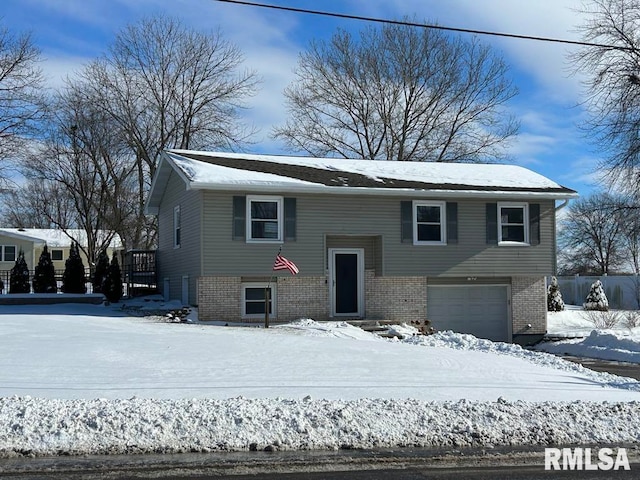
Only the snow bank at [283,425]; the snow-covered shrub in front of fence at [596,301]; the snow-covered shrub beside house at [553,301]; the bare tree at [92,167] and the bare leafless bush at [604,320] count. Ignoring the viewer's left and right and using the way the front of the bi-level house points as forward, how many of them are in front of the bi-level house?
1

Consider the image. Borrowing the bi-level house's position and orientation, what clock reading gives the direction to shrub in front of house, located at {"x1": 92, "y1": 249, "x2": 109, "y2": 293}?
The shrub in front of house is roughly at 4 o'clock from the bi-level house.

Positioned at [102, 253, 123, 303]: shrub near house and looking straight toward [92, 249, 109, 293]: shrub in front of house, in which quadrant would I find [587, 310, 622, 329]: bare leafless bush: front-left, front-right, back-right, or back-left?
back-right

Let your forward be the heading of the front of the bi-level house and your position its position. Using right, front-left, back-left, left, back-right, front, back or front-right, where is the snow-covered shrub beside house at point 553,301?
back-left

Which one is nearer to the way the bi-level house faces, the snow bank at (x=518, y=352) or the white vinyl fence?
the snow bank

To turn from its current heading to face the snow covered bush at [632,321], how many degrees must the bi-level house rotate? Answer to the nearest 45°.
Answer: approximately 135° to its left

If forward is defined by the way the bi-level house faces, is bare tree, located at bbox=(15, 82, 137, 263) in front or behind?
behind

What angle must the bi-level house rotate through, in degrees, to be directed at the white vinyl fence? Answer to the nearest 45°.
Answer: approximately 135° to its left

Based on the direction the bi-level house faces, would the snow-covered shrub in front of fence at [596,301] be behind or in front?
behind

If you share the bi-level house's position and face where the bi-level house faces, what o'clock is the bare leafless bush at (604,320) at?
The bare leafless bush is roughly at 8 o'clock from the bi-level house.

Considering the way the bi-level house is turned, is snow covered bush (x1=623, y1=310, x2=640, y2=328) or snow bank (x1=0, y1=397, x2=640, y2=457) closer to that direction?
the snow bank

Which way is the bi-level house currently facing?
toward the camera

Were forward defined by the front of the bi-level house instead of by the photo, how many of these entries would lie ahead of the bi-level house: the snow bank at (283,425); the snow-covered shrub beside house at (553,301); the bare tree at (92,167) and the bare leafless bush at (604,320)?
1

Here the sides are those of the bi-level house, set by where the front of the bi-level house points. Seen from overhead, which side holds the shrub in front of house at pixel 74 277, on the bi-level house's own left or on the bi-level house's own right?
on the bi-level house's own right
